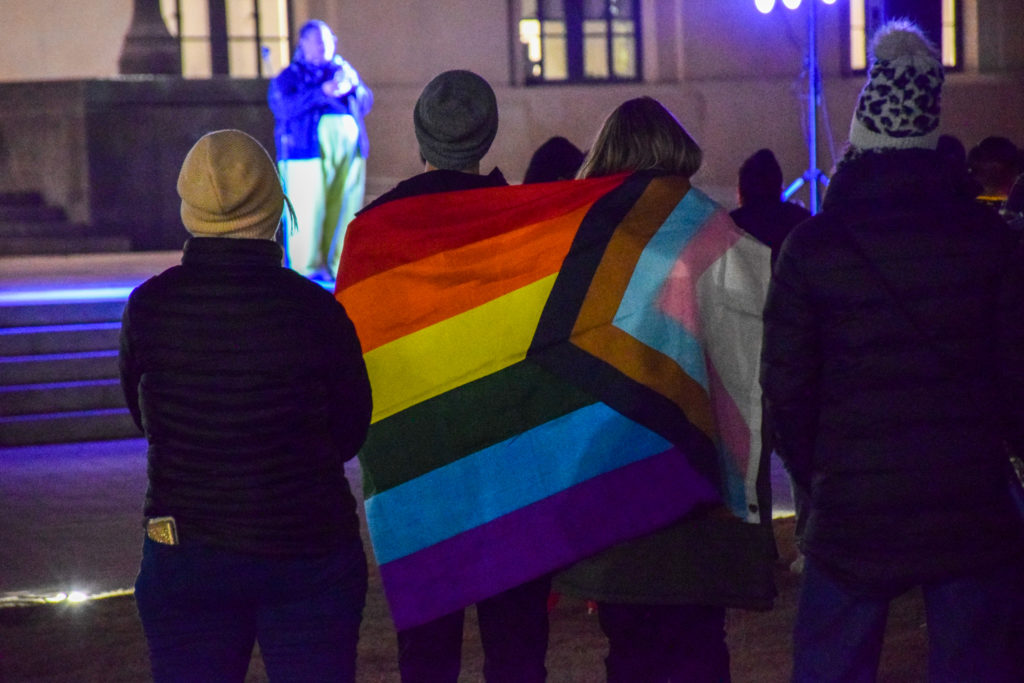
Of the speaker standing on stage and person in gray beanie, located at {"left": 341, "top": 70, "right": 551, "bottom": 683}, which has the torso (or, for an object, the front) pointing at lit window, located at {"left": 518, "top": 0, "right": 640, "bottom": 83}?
the person in gray beanie

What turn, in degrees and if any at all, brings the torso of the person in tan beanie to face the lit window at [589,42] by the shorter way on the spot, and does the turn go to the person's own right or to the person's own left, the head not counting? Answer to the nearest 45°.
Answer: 0° — they already face it

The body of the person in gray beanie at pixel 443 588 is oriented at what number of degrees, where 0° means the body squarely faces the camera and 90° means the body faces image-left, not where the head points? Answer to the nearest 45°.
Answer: approximately 180°

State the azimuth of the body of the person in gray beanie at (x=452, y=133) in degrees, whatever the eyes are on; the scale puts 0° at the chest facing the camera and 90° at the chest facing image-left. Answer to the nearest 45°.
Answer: approximately 180°

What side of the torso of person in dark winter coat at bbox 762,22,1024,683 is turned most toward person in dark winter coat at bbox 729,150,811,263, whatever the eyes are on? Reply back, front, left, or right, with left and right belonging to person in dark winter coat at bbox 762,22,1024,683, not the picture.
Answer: front

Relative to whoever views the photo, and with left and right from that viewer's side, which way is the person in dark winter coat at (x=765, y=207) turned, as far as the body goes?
facing away from the viewer

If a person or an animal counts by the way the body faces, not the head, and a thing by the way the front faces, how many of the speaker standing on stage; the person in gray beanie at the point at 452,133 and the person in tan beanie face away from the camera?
2

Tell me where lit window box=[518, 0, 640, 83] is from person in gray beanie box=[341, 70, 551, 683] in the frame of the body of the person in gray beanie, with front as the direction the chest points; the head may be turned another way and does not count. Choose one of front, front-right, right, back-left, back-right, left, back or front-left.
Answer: front

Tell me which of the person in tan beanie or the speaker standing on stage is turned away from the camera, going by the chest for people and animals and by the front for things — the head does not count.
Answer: the person in tan beanie

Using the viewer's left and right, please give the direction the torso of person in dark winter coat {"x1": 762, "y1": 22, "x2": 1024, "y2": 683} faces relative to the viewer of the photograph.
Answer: facing away from the viewer

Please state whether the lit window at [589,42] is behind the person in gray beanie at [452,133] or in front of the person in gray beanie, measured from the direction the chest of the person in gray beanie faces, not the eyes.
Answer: in front

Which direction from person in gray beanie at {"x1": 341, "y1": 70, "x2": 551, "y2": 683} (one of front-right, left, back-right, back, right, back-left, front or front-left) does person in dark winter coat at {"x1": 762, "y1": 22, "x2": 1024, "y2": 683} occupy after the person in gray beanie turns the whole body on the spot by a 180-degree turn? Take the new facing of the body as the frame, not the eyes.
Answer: front-left

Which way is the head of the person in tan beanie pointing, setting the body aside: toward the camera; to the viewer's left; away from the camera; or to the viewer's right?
away from the camera

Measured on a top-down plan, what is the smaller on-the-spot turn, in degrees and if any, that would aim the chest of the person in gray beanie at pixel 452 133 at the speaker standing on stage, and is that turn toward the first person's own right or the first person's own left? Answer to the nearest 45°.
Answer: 0° — they already face them

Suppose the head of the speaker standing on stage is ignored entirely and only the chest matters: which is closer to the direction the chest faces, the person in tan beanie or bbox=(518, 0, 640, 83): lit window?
the person in tan beanie

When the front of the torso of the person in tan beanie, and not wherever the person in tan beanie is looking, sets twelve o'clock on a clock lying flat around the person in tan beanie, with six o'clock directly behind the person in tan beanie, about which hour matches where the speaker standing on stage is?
The speaker standing on stage is roughly at 12 o'clock from the person in tan beanie.

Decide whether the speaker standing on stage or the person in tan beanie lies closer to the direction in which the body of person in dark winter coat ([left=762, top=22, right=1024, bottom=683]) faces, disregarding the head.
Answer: the speaker standing on stage

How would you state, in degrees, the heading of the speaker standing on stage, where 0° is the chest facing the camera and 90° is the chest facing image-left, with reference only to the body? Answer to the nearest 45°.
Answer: approximately 315°

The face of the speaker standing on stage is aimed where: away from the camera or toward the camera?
toward the camera

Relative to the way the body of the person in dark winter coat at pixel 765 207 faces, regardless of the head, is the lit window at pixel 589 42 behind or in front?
in front
